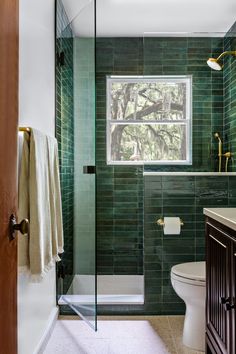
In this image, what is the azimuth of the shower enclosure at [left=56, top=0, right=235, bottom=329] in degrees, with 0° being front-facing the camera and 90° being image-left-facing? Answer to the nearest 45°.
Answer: approximately 0°

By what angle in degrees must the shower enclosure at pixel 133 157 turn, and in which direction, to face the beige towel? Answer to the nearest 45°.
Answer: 0° — it already faces it

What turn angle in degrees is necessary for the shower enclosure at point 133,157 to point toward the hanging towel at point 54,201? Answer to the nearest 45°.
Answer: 0° — it already faces it

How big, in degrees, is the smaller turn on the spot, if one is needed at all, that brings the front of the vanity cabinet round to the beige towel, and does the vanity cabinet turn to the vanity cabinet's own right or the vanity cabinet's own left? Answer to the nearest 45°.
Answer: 0° — it already faces it

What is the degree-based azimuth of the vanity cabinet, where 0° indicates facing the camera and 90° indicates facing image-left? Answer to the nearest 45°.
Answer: approximately 90°

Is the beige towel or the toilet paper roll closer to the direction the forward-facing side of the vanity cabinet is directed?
the beige towel

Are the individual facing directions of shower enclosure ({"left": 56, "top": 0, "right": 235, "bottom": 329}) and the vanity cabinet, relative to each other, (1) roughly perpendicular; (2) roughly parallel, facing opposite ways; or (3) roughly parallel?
roughly perpendicular

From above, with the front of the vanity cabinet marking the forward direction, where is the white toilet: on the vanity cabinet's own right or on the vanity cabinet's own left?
on the vanity cabinet's own right

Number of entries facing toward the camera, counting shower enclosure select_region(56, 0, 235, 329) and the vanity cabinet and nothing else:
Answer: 1

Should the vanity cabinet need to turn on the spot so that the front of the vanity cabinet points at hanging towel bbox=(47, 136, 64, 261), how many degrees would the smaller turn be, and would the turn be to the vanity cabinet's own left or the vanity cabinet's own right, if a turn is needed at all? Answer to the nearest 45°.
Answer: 0° — it already faces it
